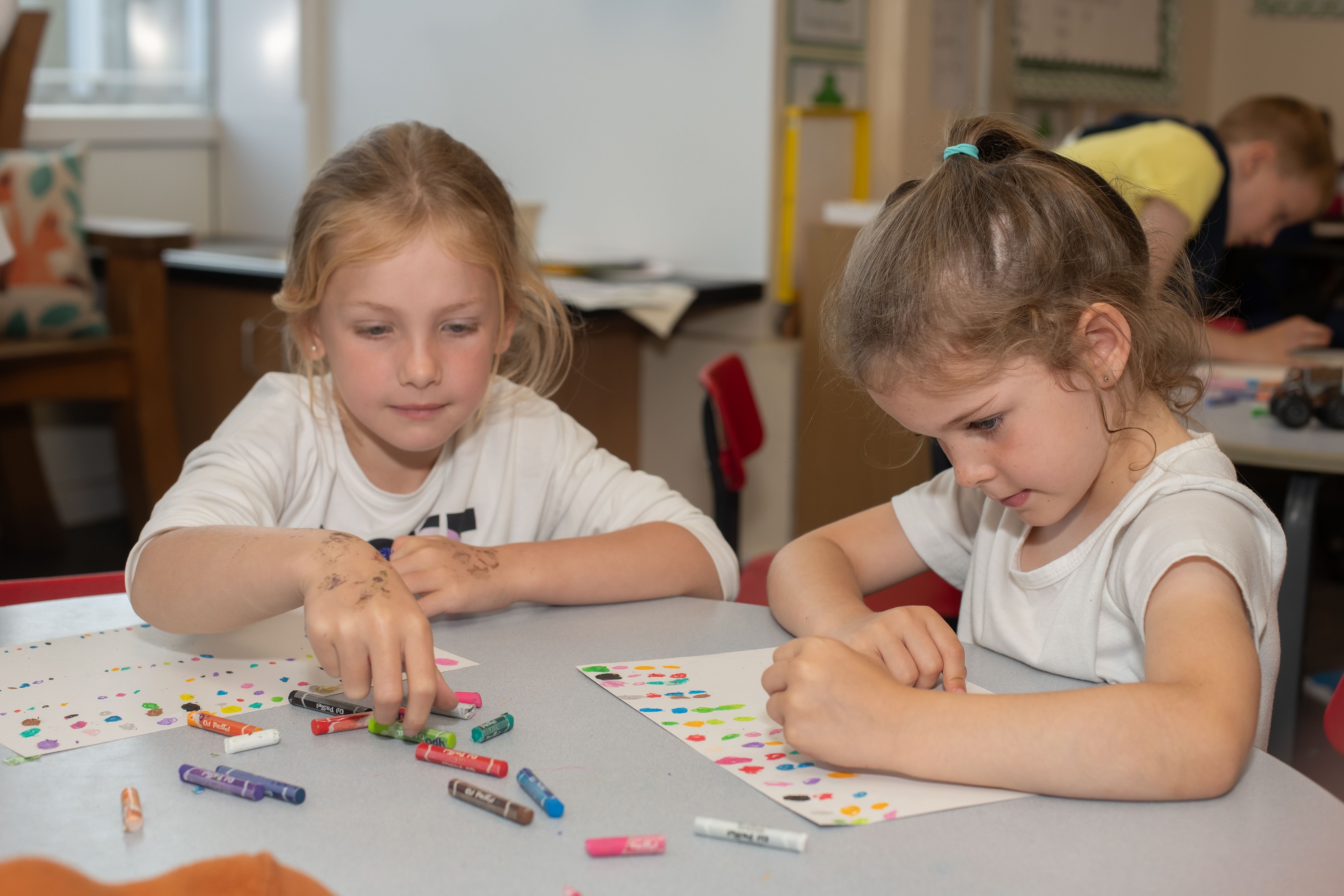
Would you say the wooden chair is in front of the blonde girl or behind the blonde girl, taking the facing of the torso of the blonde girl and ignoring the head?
behind

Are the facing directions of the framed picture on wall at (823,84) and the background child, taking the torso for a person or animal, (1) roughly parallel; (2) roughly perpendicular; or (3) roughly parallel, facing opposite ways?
roughly perpendicular

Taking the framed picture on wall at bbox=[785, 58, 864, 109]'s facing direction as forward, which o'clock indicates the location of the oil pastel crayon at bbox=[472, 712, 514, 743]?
The oil pastel crayon is roughly at 12 o'clock from the framed picture on wall.

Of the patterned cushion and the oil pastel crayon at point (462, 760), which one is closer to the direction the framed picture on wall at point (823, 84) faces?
the oil pastel crayon

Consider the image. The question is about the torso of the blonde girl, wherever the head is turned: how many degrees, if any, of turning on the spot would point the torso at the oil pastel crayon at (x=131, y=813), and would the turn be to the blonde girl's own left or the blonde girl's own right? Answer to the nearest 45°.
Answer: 0° — they already face it

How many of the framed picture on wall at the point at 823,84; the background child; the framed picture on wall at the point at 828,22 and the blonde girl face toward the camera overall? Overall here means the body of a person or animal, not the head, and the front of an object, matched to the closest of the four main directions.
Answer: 3

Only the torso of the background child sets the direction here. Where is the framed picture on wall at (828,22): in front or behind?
behind

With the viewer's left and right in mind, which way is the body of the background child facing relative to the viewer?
facing to the right of the viewer

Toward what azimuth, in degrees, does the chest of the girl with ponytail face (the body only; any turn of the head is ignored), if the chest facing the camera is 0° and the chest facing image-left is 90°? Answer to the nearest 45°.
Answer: approximately 45°
